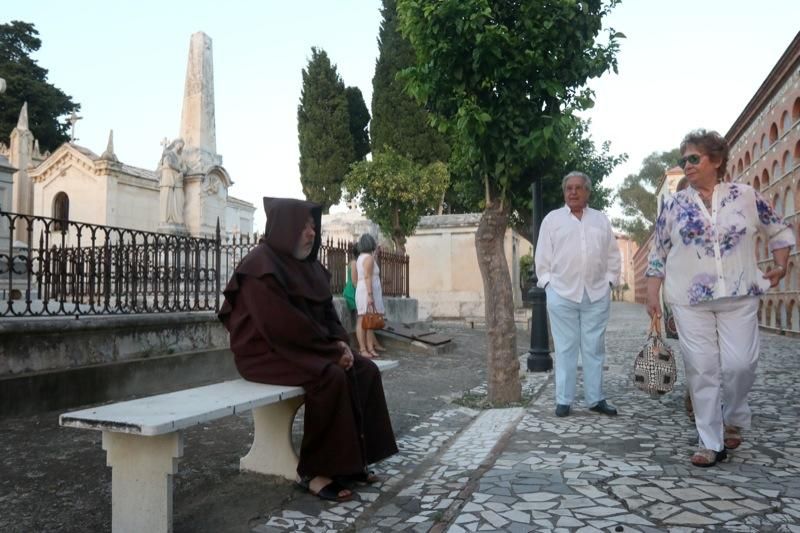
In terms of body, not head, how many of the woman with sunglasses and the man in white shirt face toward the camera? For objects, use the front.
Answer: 2

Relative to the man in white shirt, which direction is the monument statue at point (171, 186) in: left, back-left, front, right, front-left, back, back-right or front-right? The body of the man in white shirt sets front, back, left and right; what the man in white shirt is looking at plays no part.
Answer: back-right

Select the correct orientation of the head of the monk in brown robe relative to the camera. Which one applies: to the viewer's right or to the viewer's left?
to the viewer's right

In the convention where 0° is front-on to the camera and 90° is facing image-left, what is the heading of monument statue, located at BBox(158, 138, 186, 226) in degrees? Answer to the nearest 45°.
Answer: approximately 315°

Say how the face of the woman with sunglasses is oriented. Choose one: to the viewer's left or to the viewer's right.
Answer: to the viewer's left

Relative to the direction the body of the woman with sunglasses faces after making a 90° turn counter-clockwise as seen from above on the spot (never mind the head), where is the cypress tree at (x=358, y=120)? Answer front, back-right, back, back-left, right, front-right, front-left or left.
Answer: back-left

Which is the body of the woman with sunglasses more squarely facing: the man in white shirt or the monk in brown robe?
the monk in brown robe

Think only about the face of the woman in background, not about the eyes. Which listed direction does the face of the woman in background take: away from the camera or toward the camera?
away from the camera

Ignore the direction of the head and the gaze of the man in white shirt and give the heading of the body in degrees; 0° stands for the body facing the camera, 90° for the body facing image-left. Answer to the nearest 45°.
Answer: approximately 0°
